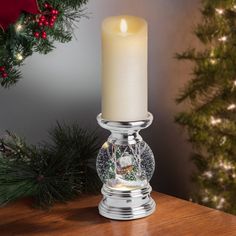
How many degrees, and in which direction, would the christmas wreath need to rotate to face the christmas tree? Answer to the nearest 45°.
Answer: approximately 135° to its left

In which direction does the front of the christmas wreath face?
toward the camera
